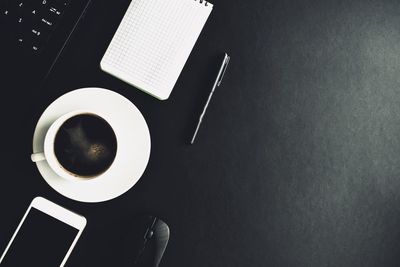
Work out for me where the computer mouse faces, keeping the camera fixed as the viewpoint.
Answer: facing away from the viewer and to the right of the viewer

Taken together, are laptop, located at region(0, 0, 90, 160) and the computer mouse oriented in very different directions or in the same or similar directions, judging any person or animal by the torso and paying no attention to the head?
very different directions
